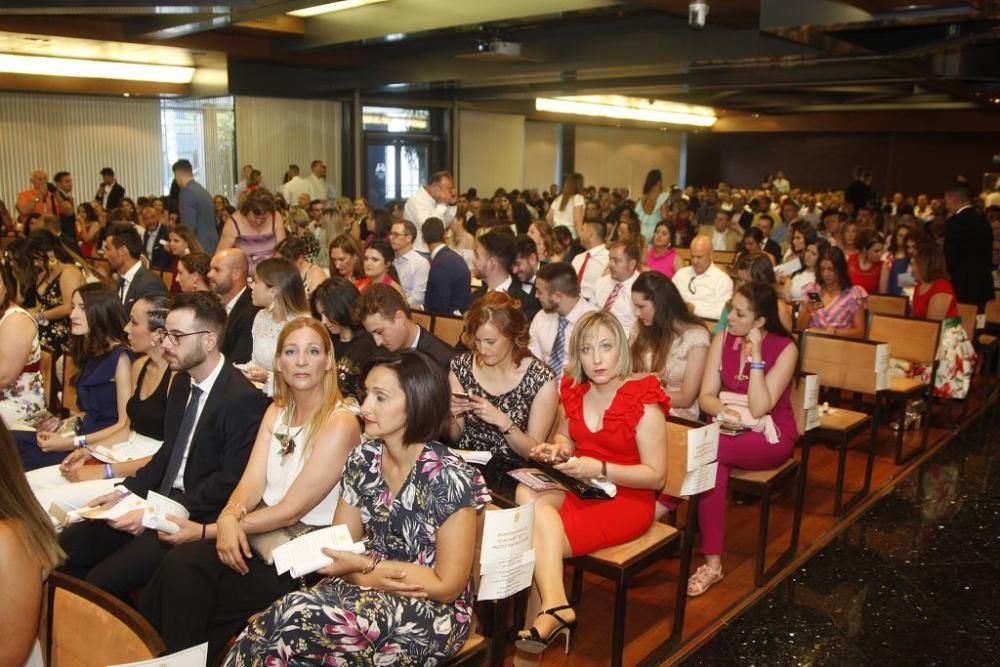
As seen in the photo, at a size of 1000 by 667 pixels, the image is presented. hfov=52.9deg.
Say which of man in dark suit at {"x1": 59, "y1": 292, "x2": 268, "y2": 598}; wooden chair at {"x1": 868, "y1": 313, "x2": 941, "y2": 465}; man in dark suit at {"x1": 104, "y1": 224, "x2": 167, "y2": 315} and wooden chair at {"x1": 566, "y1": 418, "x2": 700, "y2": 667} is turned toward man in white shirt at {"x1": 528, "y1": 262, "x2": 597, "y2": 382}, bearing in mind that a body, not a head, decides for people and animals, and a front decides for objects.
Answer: wooden chair at {"x1": 868, "y1": 313, "x2": 941, "y2": 465}

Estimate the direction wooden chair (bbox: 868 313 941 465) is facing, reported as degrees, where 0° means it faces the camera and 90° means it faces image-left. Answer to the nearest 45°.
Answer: approximately 45°

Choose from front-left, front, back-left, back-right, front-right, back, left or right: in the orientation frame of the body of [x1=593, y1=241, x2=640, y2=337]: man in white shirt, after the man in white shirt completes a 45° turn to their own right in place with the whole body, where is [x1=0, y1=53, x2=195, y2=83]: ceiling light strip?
front-right

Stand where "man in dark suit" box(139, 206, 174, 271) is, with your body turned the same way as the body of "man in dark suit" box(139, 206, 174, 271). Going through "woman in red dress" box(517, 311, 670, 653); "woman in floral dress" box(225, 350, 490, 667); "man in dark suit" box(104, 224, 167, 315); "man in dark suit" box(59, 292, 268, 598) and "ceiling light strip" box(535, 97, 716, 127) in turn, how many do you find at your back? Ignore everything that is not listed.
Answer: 1

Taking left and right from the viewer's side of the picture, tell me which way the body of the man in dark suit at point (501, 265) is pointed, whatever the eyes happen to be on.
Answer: facing the viewer and to the left of the viewer

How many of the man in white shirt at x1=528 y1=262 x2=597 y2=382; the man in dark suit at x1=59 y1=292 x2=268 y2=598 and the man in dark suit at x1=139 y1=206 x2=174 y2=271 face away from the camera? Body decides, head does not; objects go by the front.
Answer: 0

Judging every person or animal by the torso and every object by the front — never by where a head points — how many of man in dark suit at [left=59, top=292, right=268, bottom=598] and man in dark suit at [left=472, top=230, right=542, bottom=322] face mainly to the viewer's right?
0

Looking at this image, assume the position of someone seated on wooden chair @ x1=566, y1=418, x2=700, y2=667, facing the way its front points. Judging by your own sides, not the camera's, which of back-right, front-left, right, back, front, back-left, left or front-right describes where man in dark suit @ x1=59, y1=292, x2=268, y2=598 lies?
front-right

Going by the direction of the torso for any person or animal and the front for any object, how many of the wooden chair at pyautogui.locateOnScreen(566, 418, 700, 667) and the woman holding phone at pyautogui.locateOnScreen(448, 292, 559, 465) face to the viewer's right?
0

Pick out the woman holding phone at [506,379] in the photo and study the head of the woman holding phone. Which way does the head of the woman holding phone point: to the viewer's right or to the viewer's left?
to the viewer's left

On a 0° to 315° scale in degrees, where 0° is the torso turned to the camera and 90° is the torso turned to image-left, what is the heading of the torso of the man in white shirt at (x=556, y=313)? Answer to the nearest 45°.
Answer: approximately 45°
